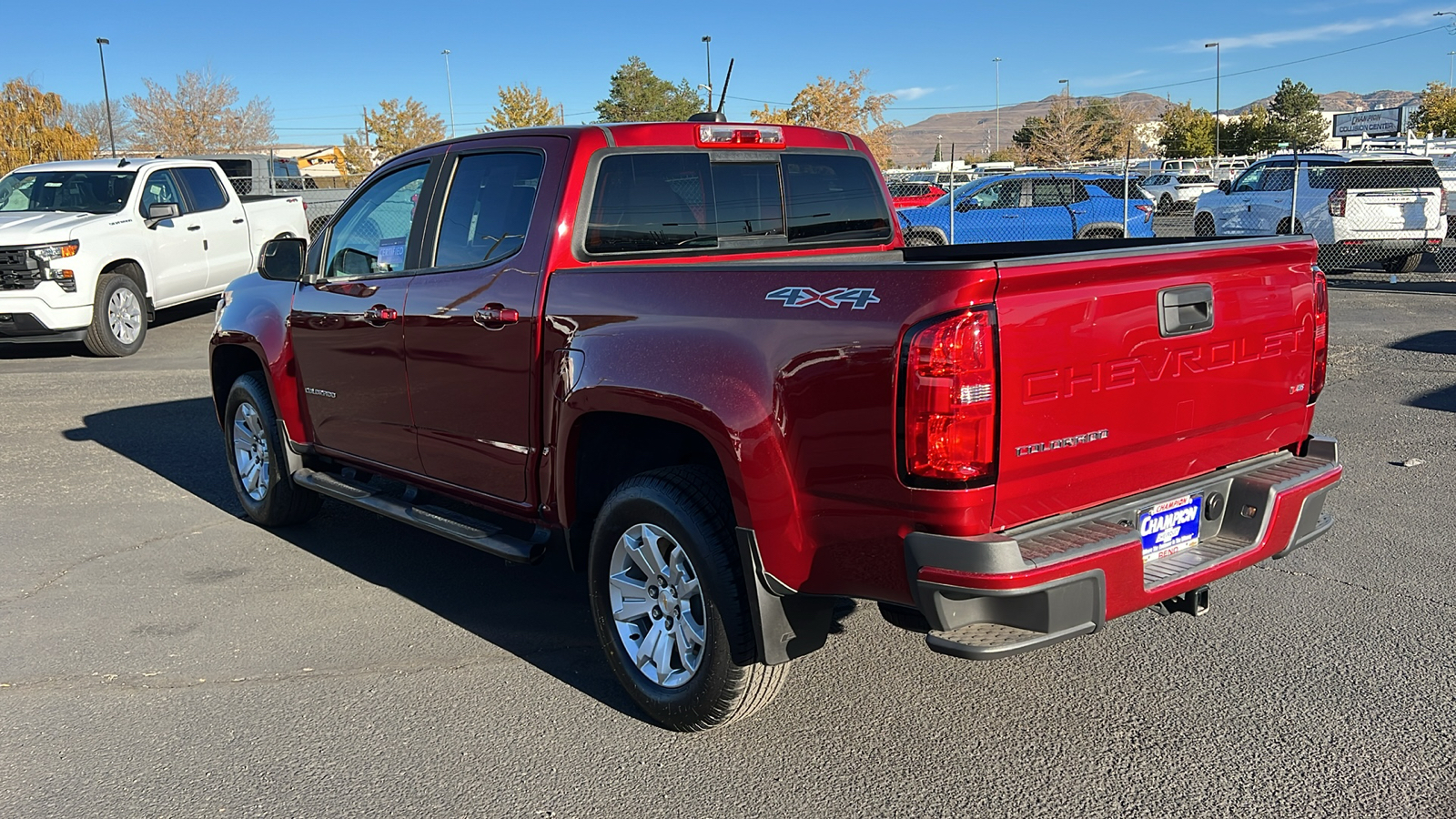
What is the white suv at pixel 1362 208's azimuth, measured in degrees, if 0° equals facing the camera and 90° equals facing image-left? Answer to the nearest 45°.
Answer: approximately 135°

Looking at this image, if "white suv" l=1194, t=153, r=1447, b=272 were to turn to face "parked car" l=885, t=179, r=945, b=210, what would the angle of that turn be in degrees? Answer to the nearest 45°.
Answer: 0° — it already faces it

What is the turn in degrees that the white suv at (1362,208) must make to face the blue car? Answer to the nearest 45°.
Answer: approximately 45° to its left

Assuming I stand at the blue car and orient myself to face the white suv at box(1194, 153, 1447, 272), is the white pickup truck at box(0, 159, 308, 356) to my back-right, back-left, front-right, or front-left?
back-right

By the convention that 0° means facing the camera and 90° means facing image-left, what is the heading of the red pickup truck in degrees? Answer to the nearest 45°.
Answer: approximately 135°

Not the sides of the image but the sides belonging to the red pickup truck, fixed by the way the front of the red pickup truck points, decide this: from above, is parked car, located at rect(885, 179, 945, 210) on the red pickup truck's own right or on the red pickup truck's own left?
on the red pickup truck's own right

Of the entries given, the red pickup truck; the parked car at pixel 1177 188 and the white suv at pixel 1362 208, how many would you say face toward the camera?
0

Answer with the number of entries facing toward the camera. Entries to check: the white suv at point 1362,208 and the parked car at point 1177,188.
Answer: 0

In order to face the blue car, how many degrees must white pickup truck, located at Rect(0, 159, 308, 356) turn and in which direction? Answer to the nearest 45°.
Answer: approximately 135° to its left

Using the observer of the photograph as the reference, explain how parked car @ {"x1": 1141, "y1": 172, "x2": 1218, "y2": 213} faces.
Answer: facing away from the viewer and to the left of the viewer

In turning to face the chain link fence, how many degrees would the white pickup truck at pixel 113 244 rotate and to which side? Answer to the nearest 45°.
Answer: approximately 135° to its left

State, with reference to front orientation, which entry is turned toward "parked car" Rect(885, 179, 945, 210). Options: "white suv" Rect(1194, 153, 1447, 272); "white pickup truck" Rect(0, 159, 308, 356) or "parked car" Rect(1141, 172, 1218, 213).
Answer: the white suv

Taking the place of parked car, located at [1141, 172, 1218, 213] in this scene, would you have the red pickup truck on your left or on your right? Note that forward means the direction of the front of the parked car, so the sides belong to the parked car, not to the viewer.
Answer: on your left
